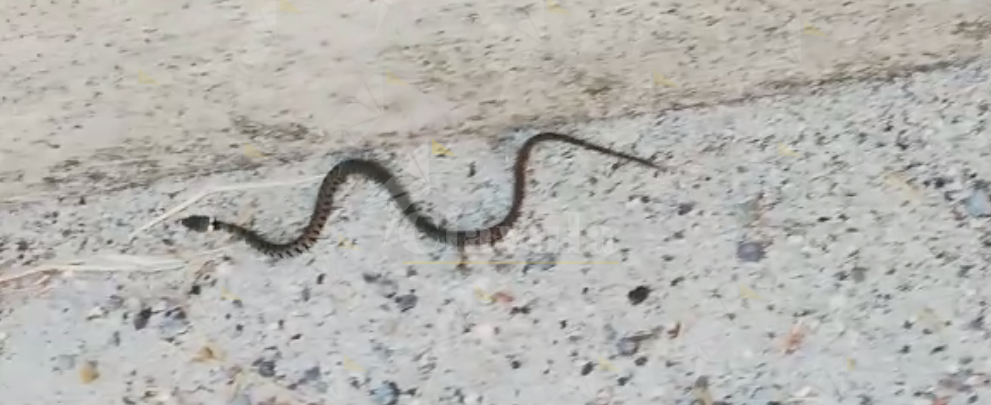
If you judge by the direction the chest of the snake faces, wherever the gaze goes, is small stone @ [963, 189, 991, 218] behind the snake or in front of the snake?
behind

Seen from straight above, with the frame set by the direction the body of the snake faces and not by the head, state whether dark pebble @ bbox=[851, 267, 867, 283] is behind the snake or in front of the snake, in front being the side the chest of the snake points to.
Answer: behind

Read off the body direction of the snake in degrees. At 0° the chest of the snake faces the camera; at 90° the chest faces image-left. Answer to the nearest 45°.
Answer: approximately 90°

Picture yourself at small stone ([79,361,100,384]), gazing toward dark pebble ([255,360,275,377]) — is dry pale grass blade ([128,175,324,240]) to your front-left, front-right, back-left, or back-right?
front-left
